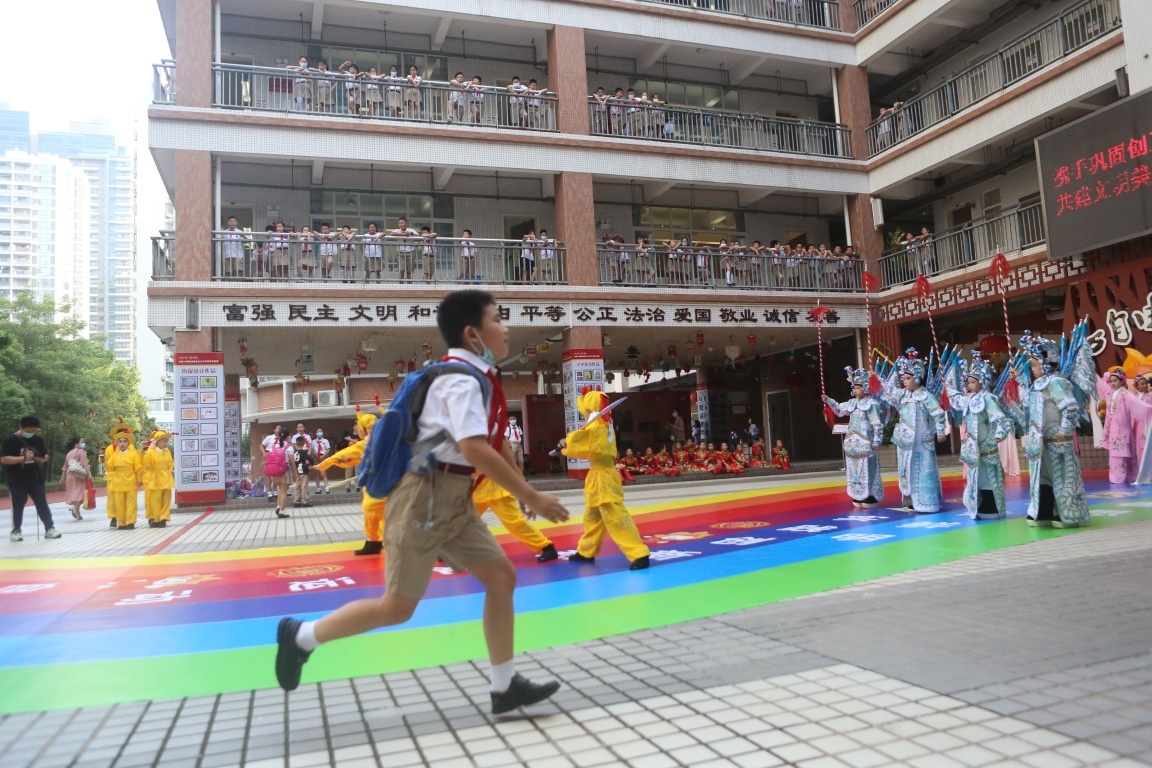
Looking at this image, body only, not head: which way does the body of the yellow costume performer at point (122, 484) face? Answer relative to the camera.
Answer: toward the camera

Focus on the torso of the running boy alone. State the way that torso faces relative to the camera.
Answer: to the viewer's right

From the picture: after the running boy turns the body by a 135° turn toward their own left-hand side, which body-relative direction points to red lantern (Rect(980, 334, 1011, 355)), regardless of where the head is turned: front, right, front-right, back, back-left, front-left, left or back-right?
right

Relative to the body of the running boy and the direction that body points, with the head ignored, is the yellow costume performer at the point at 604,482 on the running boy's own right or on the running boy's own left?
on the running boy's own left

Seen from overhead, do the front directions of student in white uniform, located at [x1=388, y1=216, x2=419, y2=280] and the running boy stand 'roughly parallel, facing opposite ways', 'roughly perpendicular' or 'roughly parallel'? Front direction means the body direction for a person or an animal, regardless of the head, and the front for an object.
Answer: roughly perpendicular

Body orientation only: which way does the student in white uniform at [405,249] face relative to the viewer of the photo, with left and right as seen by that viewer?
facing the viewer

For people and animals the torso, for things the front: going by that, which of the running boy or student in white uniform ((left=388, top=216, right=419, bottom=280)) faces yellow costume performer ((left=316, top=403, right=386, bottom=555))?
the student in white uniform

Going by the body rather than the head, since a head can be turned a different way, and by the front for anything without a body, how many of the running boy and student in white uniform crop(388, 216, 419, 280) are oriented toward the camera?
1

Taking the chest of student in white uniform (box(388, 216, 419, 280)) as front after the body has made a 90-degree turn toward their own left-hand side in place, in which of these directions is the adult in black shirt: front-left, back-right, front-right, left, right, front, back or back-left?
back-right

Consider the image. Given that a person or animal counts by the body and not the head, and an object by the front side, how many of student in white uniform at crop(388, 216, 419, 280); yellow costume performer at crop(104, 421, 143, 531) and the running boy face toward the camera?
2

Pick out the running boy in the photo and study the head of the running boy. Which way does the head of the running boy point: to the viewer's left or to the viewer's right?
to the viewer's right
